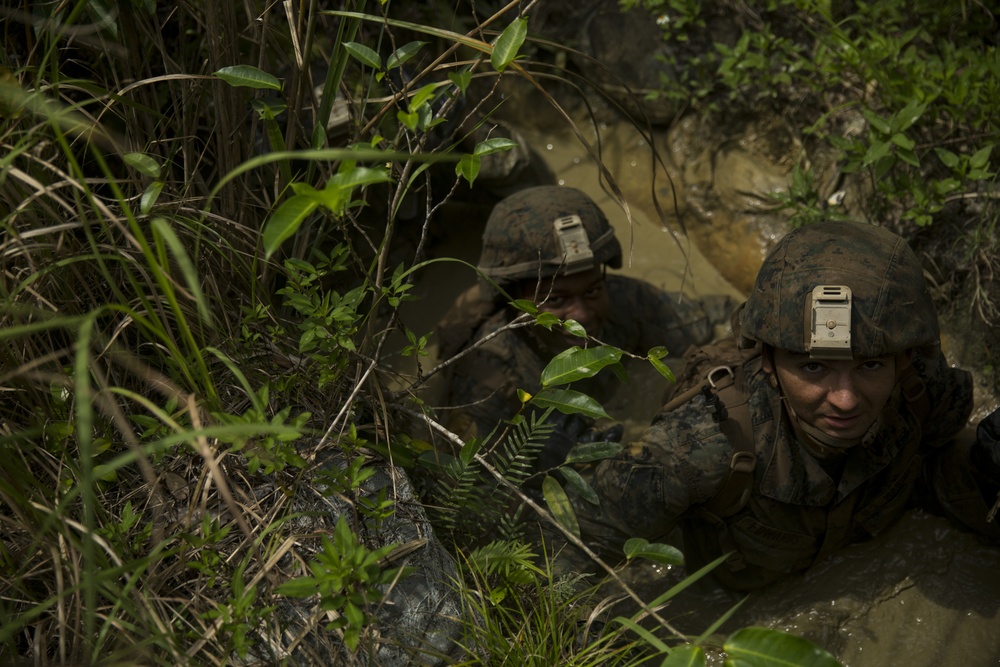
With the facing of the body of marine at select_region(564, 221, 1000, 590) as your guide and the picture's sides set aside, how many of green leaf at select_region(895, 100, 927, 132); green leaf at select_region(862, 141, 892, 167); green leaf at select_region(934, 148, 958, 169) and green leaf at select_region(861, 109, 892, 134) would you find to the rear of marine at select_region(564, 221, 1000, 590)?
4

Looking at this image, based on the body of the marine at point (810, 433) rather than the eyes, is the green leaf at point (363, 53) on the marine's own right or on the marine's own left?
on the marine's own right

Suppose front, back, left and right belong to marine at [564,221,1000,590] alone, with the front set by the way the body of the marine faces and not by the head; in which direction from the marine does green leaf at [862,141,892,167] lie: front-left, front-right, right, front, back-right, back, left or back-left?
back

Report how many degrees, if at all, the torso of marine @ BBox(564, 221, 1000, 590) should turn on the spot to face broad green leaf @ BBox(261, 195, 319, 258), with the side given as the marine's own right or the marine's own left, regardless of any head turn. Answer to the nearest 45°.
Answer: approximately 45° to the marine's own right

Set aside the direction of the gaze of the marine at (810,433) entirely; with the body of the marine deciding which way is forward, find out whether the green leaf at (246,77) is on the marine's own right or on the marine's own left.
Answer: on the marine's own right

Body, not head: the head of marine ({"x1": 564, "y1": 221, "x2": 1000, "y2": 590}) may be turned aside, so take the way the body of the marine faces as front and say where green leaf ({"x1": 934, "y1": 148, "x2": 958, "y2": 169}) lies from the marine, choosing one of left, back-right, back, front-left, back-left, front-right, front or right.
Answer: back

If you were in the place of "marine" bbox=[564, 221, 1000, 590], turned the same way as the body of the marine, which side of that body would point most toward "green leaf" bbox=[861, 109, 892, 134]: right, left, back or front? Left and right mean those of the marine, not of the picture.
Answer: back

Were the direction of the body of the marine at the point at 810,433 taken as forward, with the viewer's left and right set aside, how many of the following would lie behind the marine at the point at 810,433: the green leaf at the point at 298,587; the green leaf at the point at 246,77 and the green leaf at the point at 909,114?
1

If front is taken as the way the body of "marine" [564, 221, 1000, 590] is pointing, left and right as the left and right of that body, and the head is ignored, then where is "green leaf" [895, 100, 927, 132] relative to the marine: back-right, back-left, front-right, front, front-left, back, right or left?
back

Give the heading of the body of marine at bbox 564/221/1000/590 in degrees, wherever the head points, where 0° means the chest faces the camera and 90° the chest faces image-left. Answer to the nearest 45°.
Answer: approximately 0°
